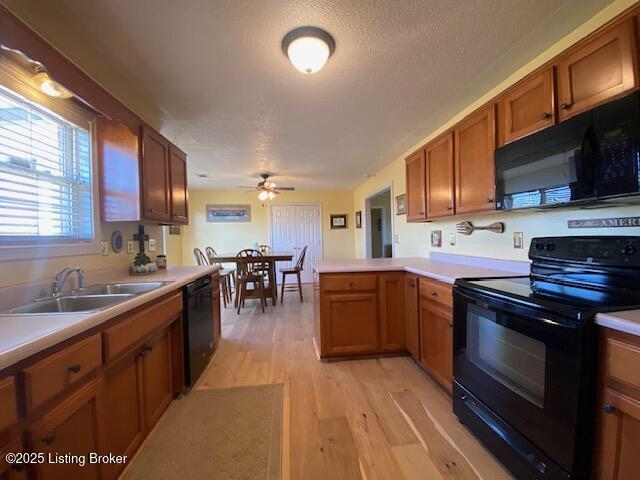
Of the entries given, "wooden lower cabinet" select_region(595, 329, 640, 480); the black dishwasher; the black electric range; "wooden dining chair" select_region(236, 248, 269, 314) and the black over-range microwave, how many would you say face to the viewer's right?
1

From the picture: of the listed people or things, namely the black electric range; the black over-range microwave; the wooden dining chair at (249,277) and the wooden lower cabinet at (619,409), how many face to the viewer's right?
0

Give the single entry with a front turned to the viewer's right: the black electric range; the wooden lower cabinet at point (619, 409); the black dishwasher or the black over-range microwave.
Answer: the black dishwasher

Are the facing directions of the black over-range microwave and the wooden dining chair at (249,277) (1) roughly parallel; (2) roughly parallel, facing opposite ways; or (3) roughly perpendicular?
roughly perpendicular

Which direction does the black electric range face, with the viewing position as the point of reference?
facing the viewer and to the left of the viewer

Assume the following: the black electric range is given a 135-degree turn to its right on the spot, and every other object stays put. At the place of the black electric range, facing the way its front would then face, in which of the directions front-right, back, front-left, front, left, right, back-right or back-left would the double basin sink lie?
back-left

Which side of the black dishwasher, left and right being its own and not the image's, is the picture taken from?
right

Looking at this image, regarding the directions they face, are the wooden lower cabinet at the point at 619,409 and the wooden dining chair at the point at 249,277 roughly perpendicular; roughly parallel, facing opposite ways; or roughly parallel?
roughly perpendicular

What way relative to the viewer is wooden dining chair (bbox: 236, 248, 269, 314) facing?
away from the camera

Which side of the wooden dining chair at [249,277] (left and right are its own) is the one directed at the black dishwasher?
back

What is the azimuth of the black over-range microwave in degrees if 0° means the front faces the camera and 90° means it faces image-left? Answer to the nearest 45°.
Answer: approximately 45°

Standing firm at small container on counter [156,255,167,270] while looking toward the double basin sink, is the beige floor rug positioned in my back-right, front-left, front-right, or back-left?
front-left

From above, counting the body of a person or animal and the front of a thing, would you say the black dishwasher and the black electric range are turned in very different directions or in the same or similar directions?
very different directions

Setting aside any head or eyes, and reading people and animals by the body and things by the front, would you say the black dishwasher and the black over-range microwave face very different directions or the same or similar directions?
very different directions

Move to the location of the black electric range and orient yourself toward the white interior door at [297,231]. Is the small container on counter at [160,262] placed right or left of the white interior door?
left
